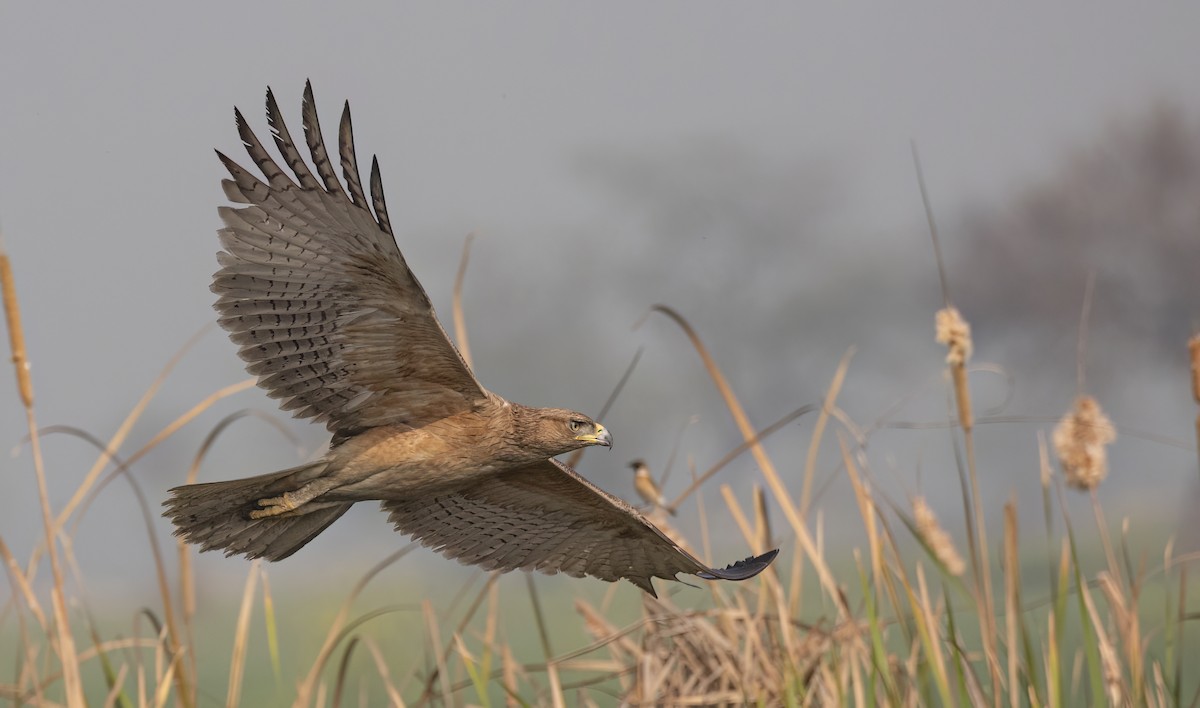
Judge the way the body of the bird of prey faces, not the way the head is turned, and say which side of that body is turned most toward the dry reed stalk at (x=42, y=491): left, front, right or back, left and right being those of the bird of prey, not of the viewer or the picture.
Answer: back

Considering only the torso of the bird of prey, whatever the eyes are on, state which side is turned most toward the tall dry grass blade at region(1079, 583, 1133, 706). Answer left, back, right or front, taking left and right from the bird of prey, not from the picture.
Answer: front

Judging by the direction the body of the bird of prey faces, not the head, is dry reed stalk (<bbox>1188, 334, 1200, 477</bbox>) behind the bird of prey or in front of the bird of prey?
in front

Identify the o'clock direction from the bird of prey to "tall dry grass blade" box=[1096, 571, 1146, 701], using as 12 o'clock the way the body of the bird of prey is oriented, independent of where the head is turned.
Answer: The tall dry grass blade is roughly at 12 o'clock from the bird of prey.

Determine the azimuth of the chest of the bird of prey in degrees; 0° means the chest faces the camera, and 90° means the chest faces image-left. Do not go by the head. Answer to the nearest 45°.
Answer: approximately 270°

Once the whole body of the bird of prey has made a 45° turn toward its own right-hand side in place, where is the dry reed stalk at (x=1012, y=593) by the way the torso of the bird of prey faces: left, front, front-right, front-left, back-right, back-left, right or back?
front-left
